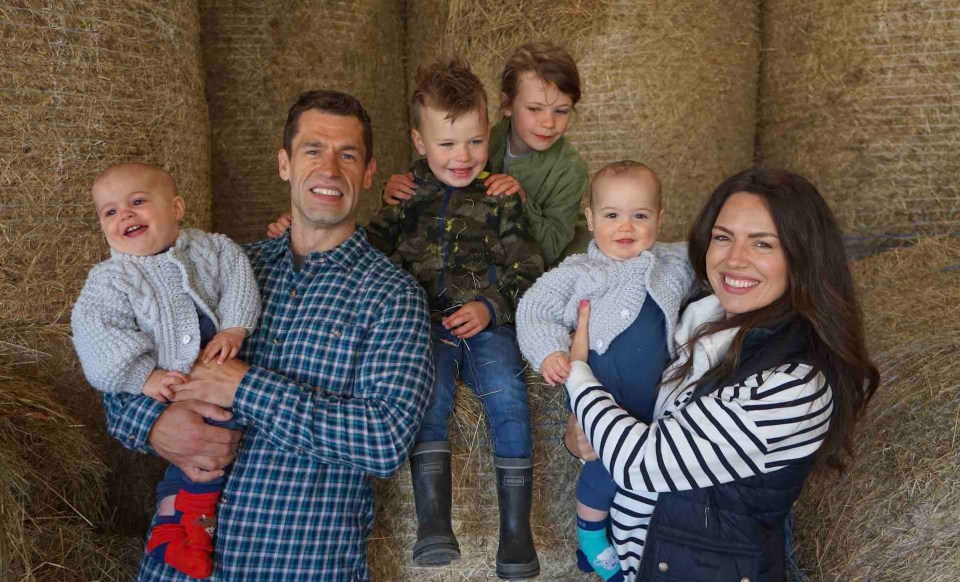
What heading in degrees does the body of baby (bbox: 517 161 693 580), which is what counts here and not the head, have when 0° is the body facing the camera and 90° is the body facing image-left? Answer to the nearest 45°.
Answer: approximately 0°

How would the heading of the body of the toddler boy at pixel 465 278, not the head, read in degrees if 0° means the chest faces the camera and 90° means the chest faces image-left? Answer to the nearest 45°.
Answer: approximately 0°

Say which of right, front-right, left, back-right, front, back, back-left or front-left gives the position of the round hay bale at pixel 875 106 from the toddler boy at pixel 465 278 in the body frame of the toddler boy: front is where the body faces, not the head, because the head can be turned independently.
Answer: back-left

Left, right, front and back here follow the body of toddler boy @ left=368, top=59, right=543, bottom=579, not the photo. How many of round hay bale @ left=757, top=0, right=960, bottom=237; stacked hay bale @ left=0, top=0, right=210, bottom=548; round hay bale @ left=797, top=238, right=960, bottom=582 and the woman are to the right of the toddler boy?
1

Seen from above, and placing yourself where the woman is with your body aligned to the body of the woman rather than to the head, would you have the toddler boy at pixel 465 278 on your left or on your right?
on your right

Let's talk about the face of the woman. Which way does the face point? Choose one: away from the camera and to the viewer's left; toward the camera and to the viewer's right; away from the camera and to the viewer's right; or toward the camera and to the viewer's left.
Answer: toward the camera and to the viewer's left

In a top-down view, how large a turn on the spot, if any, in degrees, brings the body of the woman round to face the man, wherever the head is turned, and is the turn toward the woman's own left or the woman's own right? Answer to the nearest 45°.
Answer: approximately 45° to the woman's own right

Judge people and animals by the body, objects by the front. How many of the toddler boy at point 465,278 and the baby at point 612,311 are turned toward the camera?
2

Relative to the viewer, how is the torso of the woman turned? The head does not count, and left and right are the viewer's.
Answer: facing the viewer and to the left of the viewer

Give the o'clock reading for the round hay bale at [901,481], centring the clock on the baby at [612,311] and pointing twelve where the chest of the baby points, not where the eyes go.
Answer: The round hay bale is roughly at 9 o'clock from the baby.
